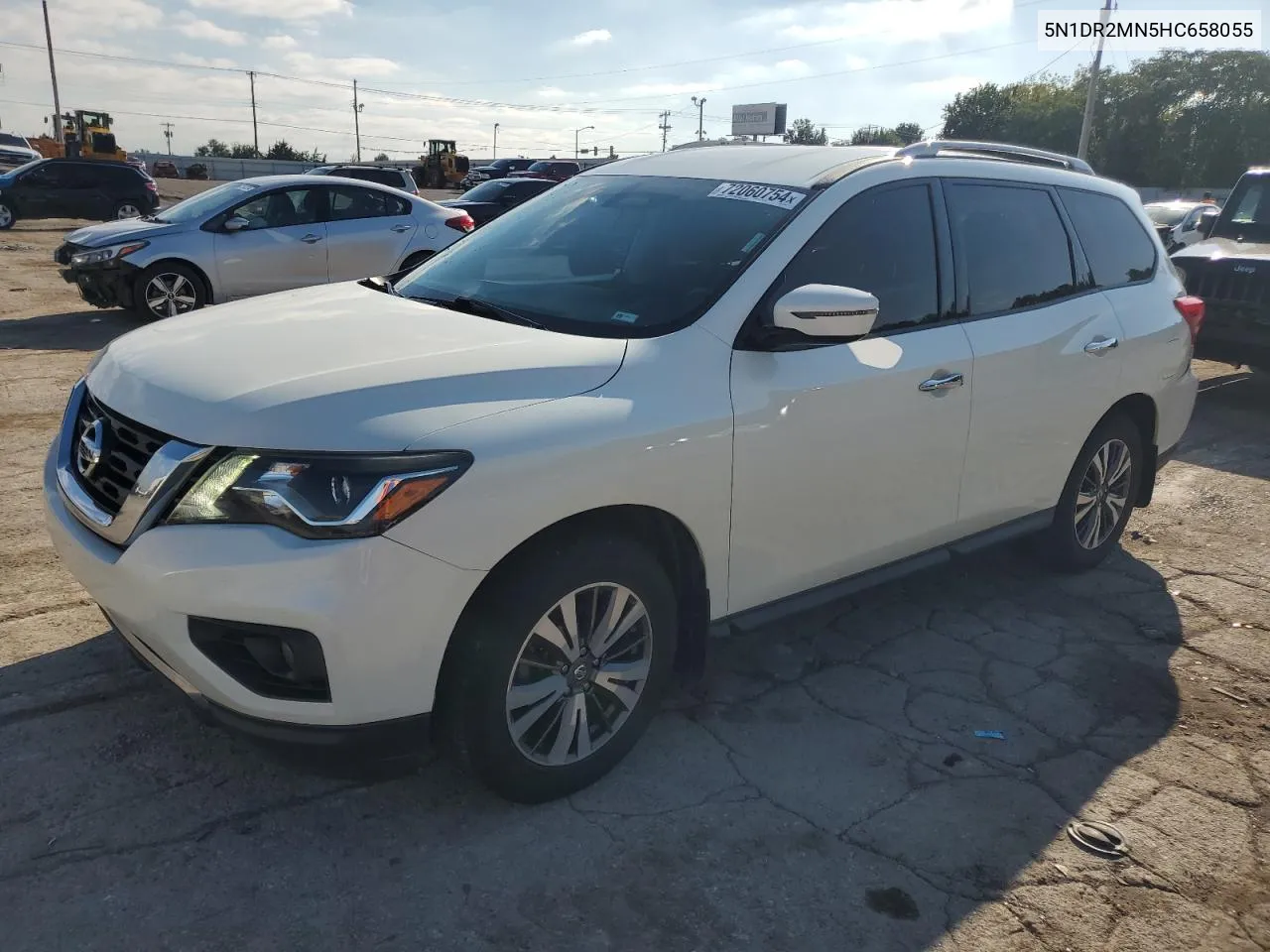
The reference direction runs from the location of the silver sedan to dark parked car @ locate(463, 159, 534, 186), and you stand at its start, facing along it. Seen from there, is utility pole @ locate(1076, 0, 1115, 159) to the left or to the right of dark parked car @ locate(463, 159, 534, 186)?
right

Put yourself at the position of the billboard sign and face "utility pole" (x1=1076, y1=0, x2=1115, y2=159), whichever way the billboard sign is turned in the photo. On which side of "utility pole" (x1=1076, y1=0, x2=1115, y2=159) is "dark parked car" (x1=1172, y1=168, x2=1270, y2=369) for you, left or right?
right

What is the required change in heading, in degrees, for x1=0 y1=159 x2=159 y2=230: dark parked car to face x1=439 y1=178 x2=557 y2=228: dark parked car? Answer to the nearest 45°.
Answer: approximately 135° to its left

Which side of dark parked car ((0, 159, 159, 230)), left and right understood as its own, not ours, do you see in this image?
left

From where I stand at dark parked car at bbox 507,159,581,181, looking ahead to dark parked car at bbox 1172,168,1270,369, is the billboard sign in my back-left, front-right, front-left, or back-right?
back-left

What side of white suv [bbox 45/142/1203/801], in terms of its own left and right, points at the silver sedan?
right

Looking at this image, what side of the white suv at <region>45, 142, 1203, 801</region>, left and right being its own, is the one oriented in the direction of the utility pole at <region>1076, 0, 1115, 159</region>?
back
